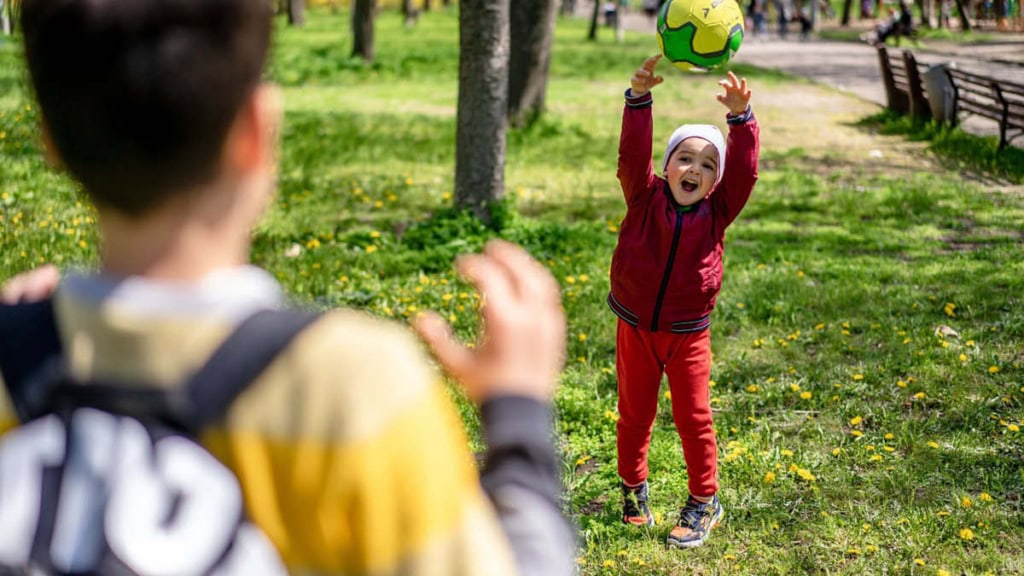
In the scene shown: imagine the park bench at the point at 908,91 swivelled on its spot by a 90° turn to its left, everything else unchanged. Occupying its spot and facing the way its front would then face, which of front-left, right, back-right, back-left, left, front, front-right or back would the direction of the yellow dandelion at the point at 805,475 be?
back-left

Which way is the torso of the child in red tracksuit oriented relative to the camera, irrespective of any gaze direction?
toward the camera

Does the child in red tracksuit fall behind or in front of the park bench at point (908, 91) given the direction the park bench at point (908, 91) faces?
behind

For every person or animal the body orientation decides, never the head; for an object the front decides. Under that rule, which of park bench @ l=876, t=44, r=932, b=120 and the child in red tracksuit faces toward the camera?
the child in red tracksuit

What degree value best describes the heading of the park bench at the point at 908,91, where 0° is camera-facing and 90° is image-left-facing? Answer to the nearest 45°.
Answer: approximately 225°

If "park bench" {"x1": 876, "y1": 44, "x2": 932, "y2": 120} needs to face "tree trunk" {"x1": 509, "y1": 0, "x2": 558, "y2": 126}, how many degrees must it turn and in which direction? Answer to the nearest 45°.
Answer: approximately 180°

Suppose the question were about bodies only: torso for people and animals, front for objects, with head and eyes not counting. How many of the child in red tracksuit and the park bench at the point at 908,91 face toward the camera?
1

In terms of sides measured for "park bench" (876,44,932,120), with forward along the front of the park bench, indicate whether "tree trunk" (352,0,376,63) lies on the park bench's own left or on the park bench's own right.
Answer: on the park bench's own left

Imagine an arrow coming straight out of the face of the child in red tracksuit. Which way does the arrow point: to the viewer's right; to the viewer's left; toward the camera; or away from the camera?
toward the camera

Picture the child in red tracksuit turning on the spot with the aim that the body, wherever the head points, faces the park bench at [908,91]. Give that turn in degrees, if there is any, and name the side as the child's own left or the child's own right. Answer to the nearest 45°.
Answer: approximately 180°
